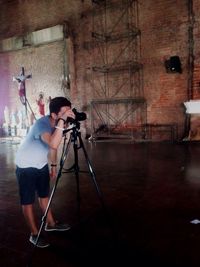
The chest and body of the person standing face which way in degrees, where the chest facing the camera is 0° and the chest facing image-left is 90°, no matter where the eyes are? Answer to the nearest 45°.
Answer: approximately 270°

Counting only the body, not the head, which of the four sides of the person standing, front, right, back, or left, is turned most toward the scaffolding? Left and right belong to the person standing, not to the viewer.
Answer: left

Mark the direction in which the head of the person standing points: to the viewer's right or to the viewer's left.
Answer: to the viewer's right
